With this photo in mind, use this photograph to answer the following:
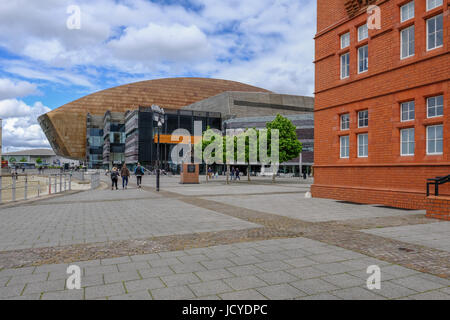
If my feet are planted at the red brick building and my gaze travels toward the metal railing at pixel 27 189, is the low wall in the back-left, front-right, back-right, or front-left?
back-left

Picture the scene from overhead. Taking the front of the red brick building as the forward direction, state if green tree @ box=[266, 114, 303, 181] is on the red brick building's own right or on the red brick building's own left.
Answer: on the red brick building's own right

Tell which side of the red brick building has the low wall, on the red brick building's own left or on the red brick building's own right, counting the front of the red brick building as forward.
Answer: on the red brick building's own left

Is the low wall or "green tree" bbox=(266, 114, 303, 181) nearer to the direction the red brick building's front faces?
the low wall

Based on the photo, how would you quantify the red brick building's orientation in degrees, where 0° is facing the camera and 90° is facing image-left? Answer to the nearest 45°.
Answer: approximately 45°

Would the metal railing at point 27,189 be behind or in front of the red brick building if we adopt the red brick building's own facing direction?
in front

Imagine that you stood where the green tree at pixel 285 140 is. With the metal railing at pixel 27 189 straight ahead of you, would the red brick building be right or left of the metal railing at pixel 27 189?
left
